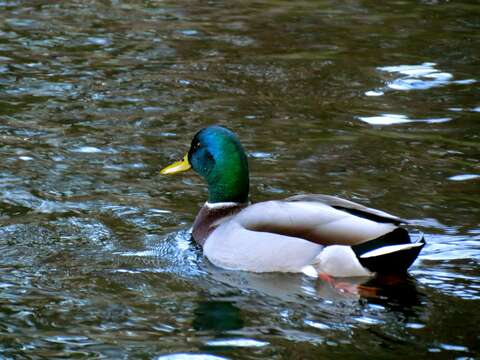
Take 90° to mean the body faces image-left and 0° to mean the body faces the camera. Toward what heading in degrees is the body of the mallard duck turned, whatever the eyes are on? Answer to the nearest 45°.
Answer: approximately 90°
